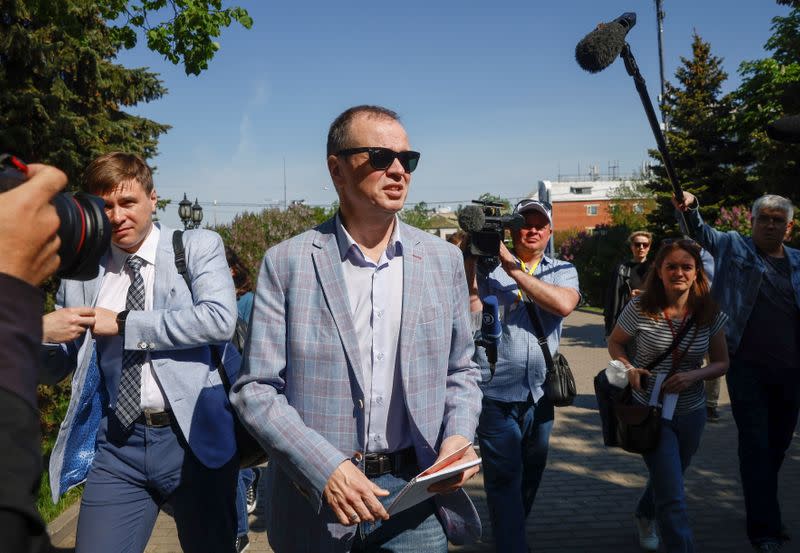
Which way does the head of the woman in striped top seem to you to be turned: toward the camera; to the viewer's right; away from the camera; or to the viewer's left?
toward the camera

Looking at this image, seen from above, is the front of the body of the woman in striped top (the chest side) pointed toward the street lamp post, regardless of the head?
no

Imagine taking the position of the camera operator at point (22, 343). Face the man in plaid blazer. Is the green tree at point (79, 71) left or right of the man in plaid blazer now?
left

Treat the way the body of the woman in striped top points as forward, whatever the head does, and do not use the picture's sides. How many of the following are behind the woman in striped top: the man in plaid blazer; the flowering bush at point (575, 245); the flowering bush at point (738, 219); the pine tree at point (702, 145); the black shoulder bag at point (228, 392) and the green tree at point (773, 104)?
4

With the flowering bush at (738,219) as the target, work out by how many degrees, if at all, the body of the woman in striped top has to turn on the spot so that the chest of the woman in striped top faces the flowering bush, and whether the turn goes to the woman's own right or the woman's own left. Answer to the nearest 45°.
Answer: approximately 180°

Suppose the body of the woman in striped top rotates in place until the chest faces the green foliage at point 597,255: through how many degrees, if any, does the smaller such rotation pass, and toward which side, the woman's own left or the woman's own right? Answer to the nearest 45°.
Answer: approximately 180°

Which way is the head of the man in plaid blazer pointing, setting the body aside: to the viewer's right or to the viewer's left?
to the viewer's right

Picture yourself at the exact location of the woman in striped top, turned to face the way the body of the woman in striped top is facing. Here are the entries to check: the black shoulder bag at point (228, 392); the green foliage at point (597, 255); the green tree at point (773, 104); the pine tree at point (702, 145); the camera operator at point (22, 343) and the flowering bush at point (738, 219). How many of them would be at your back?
4

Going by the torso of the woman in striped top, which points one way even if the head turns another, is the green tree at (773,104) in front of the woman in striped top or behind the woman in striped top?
behind

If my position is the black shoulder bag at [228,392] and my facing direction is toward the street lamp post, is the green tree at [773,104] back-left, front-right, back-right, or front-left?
front-right

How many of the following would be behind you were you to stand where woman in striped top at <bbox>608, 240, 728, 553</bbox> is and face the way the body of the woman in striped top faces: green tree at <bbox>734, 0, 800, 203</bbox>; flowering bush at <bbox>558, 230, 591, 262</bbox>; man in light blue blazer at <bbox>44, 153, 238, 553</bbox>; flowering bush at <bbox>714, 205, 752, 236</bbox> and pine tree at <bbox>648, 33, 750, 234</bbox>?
4

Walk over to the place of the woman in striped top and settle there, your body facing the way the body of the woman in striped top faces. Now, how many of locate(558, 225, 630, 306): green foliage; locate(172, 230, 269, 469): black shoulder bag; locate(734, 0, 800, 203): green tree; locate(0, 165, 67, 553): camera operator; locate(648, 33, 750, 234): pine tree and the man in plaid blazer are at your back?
3

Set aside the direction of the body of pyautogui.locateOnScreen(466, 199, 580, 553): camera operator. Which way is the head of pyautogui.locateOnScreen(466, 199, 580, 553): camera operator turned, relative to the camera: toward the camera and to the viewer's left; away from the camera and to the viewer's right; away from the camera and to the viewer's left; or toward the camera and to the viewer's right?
toward the camera and to the viewer's left

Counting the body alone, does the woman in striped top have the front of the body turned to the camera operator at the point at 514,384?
no

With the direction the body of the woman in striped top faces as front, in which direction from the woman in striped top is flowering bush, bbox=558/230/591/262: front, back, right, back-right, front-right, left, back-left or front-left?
back

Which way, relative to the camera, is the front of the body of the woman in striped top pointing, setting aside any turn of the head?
toward the camera

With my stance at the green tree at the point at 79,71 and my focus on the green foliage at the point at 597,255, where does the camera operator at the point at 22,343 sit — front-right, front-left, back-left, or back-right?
back-right

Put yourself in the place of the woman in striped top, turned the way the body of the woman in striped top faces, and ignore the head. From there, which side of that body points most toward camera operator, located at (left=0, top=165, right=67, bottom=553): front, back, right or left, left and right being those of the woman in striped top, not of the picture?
front

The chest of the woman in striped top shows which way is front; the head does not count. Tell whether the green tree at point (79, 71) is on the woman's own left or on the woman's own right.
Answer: on the woman's own right

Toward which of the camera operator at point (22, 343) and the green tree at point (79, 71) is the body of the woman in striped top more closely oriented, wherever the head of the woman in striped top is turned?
the camera operator
